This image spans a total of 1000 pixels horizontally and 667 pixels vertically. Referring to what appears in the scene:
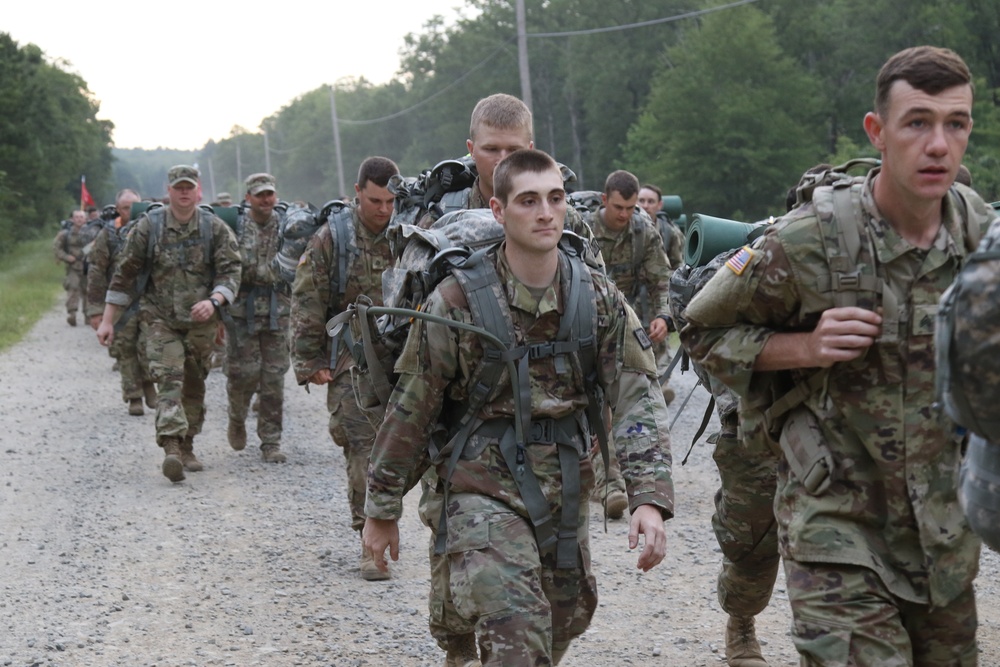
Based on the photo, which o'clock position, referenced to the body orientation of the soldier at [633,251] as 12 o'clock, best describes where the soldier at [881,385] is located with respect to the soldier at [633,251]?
the soldier at [881,385] is roughly at 12 o'clock from the soldier at [633,251].

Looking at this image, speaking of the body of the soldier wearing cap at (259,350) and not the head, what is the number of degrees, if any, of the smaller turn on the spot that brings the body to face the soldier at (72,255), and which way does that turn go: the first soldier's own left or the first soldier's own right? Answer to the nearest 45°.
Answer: approximately 180°

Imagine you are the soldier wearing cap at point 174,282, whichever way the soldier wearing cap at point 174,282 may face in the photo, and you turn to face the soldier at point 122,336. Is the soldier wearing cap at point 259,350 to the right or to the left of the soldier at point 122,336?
right

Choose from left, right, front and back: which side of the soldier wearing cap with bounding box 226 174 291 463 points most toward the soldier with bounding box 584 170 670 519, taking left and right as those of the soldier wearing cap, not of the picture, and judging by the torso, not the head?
left

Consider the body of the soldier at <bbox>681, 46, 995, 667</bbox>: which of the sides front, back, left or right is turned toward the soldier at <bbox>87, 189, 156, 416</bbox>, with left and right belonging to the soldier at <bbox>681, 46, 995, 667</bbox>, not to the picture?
back

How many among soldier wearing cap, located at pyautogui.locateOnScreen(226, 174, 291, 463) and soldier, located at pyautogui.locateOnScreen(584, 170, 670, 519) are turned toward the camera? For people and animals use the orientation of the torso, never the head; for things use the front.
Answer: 2

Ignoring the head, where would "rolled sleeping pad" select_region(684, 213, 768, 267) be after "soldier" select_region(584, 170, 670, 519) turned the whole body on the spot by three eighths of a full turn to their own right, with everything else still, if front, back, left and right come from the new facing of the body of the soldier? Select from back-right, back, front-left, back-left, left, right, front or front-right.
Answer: back-left

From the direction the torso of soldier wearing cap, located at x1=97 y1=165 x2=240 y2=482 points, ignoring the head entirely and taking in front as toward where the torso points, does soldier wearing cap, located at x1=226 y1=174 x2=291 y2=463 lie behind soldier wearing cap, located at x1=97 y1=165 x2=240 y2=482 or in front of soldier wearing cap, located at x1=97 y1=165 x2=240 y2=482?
behind

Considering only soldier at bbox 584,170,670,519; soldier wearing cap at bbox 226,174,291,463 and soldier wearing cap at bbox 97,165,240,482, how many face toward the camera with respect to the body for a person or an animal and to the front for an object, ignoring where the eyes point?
3

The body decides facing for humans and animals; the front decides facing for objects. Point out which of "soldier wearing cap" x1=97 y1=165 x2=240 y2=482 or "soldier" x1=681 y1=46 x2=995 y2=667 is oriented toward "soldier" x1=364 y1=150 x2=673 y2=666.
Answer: the soldier wearing cap

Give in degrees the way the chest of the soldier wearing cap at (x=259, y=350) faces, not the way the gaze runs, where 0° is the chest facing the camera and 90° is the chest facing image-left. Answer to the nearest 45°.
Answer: approximately 0°

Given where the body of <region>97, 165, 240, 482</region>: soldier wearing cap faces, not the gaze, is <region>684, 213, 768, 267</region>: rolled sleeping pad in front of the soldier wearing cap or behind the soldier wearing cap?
in front

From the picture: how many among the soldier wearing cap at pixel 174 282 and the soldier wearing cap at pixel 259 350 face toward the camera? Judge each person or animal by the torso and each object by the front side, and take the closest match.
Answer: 2
